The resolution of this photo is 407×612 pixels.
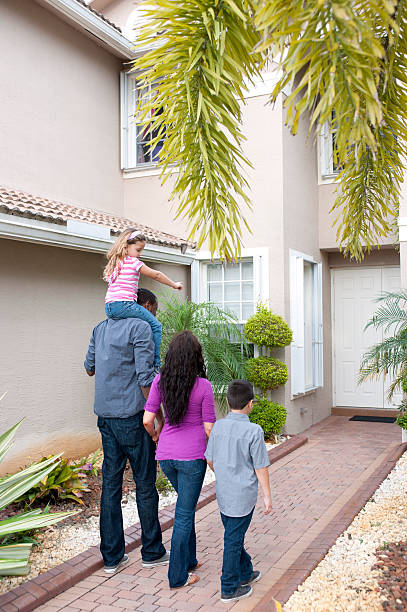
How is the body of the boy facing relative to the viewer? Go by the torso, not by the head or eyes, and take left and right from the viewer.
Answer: facing away from the viewer and to the right of the viewer

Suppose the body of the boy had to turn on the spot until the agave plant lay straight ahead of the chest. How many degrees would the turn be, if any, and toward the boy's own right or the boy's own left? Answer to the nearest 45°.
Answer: approximately 135° to the boy's own left

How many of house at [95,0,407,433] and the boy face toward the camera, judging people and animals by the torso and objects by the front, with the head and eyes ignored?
1

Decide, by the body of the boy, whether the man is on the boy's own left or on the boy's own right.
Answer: on the boy's own left

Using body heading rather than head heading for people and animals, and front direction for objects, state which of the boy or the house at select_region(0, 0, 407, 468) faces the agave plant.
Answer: the house

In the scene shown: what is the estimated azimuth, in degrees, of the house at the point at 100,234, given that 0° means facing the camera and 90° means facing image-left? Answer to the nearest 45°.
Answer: approximately 0°

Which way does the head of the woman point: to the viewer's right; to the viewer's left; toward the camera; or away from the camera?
away from the camera

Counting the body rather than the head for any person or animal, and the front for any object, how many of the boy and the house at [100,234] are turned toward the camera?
1

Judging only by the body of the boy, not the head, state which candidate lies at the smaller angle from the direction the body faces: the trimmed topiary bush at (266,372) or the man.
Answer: the trimmed topiary bush
